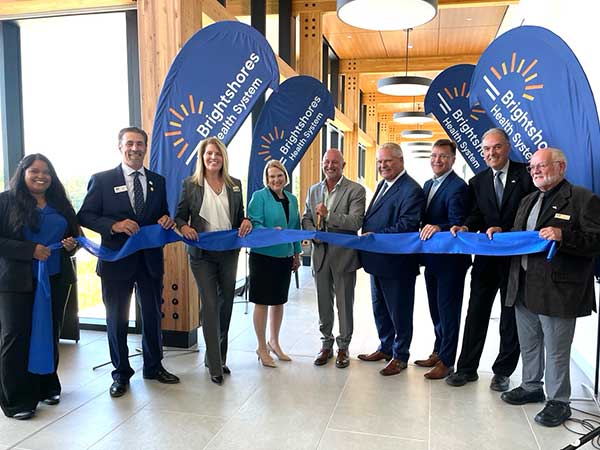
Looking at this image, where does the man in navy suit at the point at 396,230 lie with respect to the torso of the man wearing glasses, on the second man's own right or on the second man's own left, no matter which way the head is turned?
on the second man's own right

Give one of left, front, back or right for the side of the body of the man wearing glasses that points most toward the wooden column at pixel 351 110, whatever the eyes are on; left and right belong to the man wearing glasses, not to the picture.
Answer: right

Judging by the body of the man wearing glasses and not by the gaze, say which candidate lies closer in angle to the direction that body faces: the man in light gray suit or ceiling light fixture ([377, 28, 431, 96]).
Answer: the man in light gray suit

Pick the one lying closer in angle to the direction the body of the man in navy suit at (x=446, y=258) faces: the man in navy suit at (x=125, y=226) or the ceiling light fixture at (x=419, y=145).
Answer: the man in navy suit

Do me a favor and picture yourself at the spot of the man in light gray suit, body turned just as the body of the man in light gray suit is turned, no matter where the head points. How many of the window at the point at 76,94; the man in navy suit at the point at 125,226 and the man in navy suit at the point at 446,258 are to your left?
1

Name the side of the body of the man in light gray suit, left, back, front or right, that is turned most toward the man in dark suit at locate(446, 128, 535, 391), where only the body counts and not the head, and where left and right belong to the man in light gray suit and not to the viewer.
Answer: left

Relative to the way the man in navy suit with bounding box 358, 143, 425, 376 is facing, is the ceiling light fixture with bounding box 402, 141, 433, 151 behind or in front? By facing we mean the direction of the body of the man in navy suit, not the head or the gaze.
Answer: behind

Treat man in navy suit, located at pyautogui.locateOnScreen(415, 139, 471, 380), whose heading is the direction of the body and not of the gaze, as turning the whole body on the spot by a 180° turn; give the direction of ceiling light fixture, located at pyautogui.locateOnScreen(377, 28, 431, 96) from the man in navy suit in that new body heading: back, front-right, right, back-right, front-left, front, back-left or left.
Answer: front-left

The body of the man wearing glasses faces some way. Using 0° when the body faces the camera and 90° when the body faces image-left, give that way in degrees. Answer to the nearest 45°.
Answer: approximately 45°
